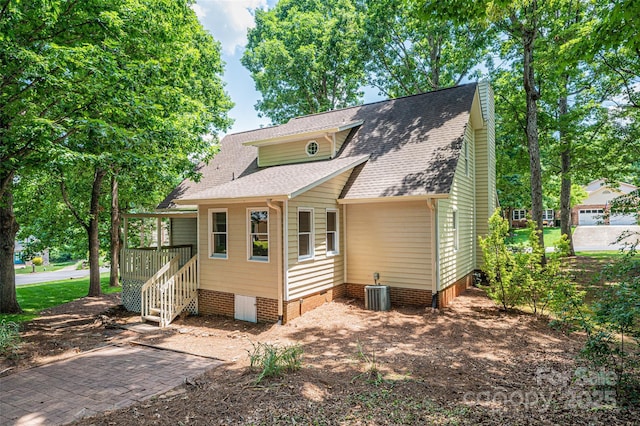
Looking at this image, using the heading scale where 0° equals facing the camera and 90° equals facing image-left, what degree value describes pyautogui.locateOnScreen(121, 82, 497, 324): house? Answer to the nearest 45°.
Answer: approximately 225°

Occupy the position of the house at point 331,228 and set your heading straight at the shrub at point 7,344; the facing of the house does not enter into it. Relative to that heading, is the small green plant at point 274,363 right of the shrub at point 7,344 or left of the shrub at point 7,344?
left

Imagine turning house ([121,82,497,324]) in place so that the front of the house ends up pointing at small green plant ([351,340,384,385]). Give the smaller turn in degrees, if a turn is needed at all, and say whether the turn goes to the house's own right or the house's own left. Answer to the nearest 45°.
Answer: approximately 135° to the house's own right

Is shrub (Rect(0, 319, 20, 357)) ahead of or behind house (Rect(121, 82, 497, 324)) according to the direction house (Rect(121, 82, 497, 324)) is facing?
behind

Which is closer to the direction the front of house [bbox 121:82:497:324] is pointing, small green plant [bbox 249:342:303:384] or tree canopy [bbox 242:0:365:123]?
the tree canopy

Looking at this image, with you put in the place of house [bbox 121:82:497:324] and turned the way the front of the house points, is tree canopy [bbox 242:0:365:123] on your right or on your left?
on your left

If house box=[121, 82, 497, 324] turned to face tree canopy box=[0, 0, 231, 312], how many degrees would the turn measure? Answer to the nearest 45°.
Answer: approximately 135° to its left

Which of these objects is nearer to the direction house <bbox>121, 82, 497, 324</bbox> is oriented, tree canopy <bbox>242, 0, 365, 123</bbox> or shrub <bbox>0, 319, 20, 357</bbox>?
the tree canopy

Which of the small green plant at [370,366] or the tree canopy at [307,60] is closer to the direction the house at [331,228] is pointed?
the tree canopy
